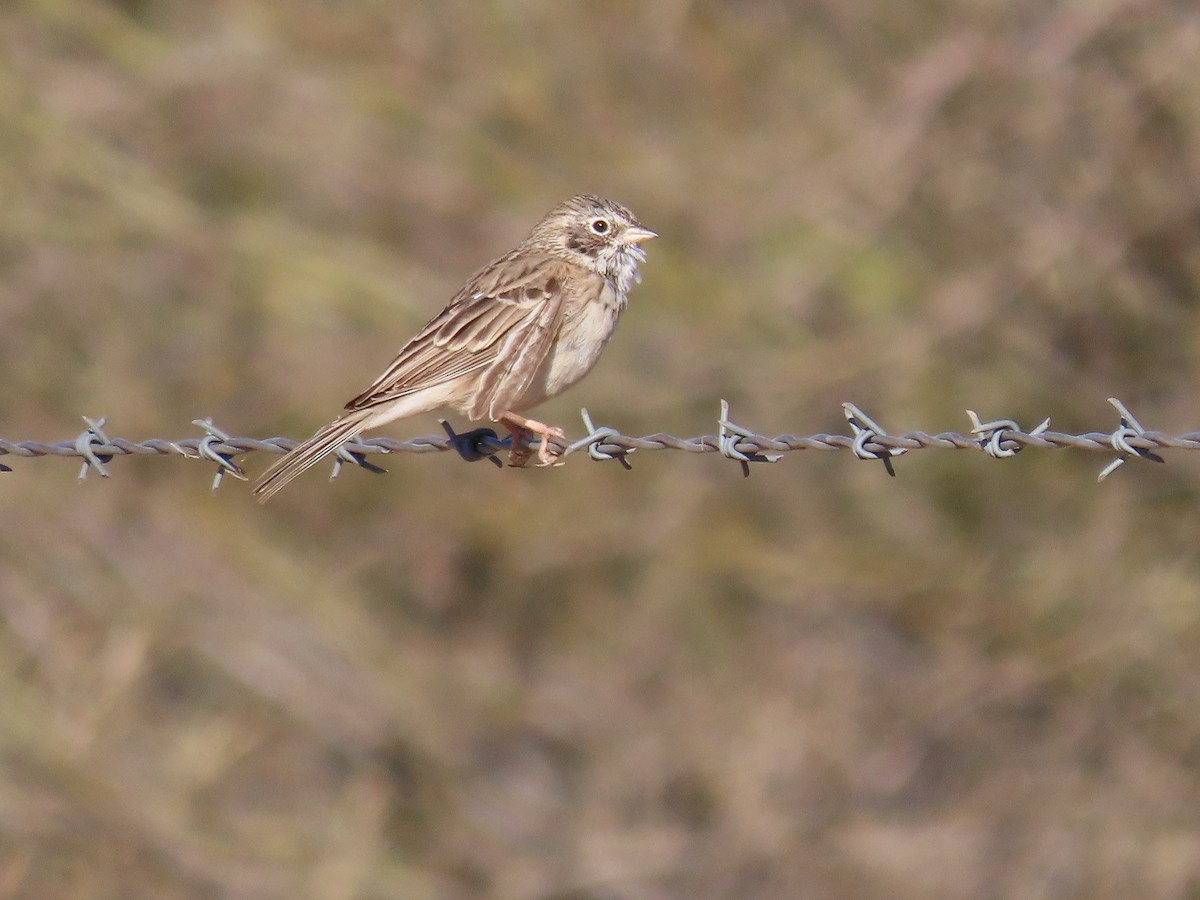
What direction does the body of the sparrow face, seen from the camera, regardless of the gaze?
to the viewer's right
